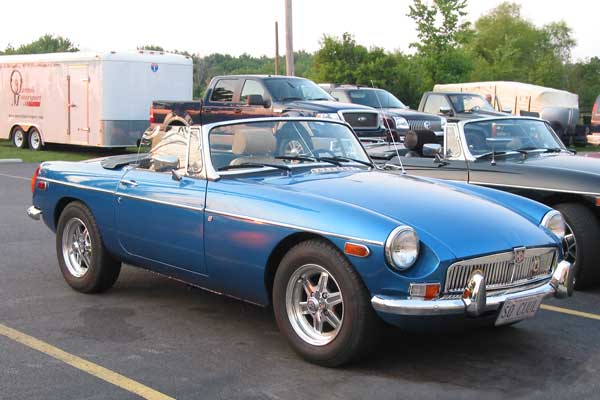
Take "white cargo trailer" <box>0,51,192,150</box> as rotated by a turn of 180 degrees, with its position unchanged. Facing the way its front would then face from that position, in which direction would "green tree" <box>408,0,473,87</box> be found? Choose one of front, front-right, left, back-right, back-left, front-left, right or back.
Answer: right

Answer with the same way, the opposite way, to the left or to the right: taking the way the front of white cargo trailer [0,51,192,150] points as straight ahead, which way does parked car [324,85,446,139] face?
the same way

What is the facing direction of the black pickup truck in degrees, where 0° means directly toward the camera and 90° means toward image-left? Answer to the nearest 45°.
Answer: approximately 315°

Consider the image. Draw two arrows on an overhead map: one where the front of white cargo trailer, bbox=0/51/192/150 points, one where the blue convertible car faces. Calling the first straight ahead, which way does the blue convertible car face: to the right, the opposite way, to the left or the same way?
the same way

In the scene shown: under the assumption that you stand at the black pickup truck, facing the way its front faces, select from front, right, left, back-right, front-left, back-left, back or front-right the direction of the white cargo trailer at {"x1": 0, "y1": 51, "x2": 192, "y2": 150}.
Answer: back

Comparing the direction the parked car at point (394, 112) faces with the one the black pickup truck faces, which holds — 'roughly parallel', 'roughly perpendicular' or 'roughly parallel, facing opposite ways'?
roughly parallel

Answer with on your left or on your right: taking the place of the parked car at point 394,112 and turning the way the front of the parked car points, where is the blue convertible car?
on your right

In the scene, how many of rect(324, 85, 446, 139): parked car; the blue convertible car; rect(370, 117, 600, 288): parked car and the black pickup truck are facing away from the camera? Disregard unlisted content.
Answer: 0

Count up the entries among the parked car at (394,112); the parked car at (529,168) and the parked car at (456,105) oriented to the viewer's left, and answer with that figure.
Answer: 0

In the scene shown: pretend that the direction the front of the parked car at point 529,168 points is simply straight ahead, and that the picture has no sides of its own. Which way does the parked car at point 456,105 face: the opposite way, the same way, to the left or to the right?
the same way

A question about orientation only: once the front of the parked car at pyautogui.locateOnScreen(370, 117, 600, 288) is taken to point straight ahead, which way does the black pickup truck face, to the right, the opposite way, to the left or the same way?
the same way

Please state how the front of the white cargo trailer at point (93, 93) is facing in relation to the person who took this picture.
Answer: facing the viewer and to the right of the viewer

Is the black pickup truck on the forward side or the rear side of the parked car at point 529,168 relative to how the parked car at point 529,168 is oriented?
on the rear side

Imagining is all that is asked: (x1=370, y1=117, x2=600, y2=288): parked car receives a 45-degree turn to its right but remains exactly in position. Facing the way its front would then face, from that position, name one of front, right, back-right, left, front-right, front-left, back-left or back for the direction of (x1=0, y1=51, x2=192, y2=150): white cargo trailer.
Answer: back-right

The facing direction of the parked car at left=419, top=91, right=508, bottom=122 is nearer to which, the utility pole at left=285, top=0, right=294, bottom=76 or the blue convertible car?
the blue convertible car

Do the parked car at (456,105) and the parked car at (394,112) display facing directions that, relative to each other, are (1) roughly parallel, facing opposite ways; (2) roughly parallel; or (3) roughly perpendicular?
roughly parallel

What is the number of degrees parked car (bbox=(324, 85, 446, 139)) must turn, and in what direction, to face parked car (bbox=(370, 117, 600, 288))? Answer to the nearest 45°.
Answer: approximately 45° to its right
